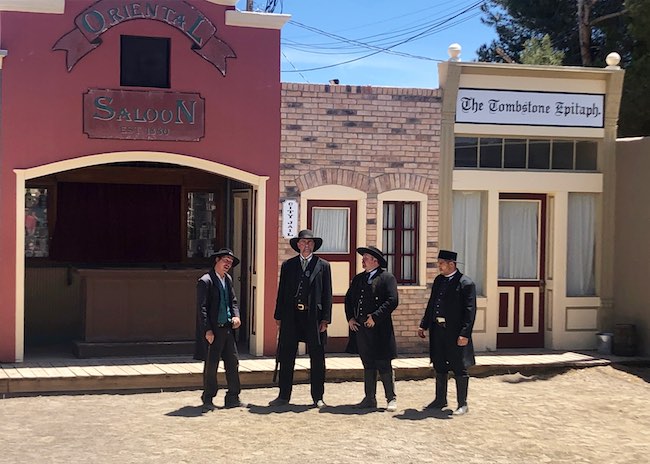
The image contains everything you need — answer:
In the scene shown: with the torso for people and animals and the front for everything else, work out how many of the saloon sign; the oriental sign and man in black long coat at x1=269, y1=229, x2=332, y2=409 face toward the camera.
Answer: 3

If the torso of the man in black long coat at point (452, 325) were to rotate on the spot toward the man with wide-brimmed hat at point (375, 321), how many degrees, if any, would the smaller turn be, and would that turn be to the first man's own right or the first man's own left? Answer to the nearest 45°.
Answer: approximately 45° to the first man's own right

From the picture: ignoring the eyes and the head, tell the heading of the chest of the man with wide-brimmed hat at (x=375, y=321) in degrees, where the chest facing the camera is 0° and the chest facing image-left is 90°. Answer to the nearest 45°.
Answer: approximately 45°

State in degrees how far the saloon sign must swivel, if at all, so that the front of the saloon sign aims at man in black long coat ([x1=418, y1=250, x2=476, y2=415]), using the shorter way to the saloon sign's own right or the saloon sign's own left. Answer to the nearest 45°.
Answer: approximately 45° to the saloon sign's own left

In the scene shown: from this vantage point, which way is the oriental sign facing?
toward the camera

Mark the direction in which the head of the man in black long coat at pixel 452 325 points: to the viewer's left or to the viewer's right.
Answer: to the viewer's left

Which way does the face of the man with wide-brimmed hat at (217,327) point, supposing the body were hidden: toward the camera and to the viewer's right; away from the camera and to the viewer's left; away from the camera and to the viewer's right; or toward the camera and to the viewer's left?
toward the camera and to the viewer's right

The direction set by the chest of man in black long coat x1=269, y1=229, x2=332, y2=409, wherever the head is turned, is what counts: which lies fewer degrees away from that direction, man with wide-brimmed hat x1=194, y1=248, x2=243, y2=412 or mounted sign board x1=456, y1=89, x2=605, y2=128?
the man with wide-brimmed hat

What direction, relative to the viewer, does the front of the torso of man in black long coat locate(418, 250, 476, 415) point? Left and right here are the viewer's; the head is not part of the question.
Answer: facing the viewer and to the left of the viewer

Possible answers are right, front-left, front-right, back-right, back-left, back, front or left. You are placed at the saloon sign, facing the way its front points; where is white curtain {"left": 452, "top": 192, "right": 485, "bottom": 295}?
left

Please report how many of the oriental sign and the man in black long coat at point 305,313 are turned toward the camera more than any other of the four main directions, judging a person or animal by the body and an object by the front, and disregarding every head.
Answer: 2

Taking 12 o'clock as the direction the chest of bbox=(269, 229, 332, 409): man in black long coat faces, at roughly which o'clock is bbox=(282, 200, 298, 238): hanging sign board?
The hanging sign board is roughly at 6 o'clock from the man in black long coat.

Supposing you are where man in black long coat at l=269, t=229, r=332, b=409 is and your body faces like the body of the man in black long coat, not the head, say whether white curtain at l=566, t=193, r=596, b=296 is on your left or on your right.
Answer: on your left

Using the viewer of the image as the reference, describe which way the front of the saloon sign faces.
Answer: facing the viewer
